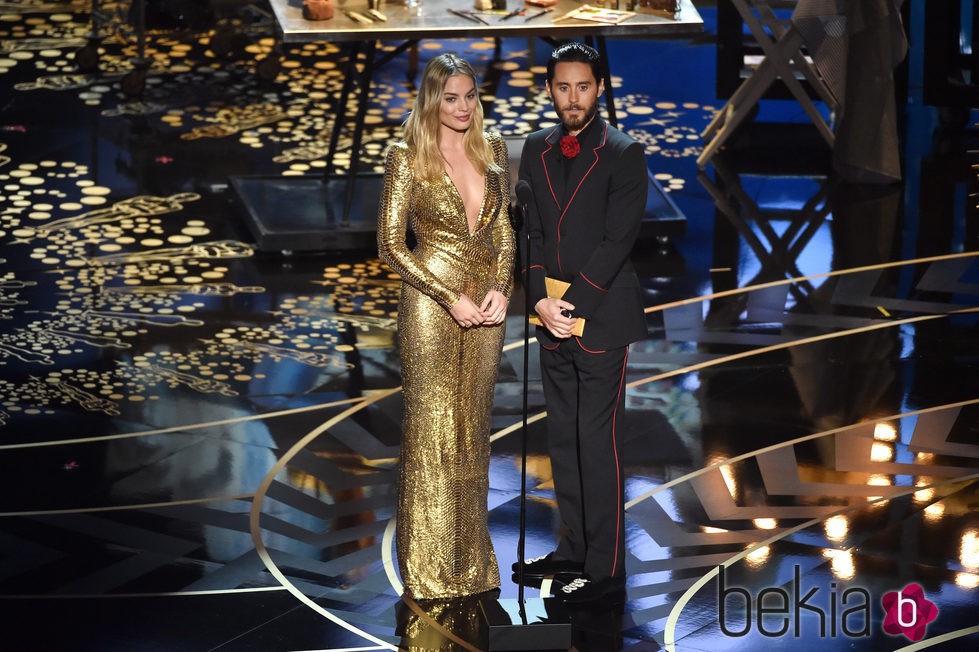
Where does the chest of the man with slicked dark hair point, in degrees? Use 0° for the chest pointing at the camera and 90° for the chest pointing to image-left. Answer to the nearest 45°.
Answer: approximately 45°

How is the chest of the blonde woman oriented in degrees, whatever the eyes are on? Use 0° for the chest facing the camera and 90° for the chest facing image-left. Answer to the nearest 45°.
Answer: approximately 315°

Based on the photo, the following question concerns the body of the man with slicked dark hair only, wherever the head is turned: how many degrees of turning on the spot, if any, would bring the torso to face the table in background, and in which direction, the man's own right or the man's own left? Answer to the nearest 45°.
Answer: approximately 135° to the man's own right

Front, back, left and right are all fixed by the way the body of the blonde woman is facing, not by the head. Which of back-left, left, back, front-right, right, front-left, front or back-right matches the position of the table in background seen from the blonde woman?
back-left
